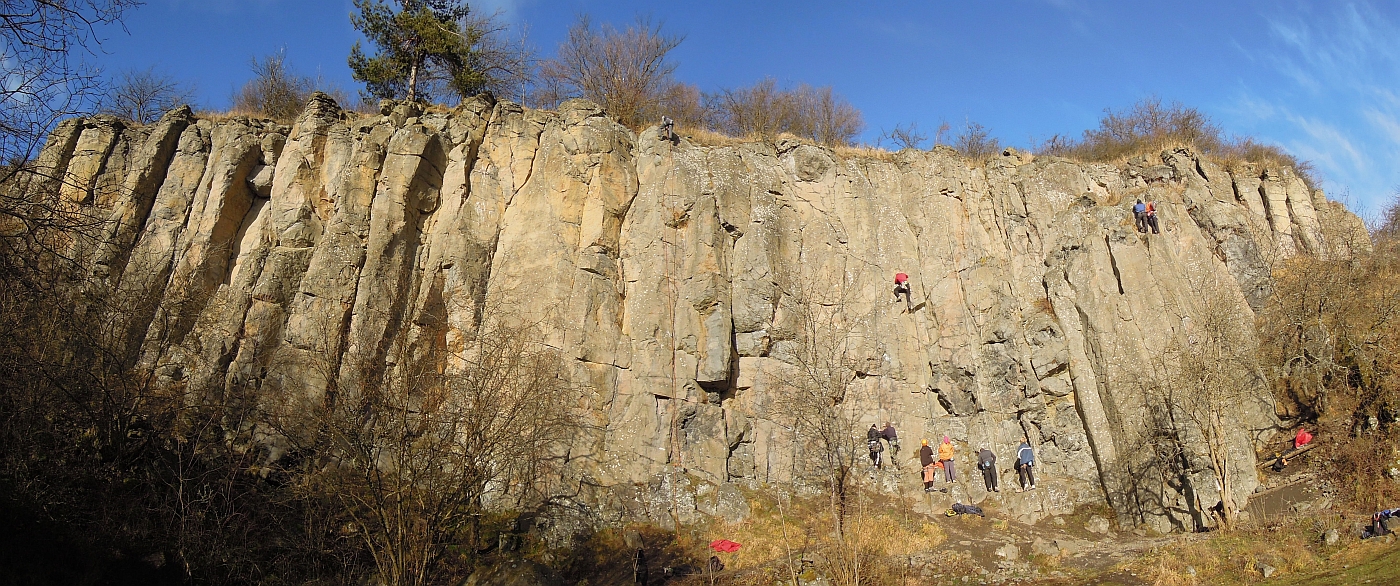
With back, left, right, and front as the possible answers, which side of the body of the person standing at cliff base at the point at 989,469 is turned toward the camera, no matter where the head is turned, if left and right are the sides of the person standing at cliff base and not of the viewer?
back

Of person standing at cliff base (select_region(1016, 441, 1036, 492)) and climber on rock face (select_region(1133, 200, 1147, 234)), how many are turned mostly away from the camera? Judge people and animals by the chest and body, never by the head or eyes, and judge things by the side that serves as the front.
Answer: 2

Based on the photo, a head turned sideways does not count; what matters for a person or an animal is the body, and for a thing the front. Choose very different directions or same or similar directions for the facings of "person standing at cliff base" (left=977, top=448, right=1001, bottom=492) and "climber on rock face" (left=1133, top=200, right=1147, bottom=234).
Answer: same or similar directions

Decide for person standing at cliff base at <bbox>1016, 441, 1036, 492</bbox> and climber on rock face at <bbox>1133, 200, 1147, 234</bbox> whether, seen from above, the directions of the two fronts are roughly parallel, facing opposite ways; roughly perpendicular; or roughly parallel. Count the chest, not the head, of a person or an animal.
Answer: roughly parallel

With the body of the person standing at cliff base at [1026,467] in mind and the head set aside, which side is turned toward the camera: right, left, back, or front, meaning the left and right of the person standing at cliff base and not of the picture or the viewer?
back

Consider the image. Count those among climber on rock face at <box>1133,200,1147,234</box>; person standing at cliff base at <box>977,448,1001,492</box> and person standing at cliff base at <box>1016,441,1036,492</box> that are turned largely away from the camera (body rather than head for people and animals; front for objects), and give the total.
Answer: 3

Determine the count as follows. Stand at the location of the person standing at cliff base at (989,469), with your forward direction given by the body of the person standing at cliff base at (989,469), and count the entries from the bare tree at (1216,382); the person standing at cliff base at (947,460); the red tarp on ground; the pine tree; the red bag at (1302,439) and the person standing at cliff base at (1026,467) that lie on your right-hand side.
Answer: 3

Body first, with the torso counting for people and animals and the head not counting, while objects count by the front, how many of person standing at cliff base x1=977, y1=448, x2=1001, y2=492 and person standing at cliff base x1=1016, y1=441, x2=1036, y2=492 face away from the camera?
2

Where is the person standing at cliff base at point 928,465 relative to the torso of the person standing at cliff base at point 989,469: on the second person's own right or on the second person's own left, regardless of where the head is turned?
on the second person's own left

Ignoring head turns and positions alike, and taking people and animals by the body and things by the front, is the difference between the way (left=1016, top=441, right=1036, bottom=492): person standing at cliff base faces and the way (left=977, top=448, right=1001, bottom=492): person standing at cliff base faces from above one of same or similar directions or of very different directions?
same or similar directions

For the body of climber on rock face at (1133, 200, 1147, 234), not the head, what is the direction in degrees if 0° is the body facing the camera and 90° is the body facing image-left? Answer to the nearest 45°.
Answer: approximately 180°
